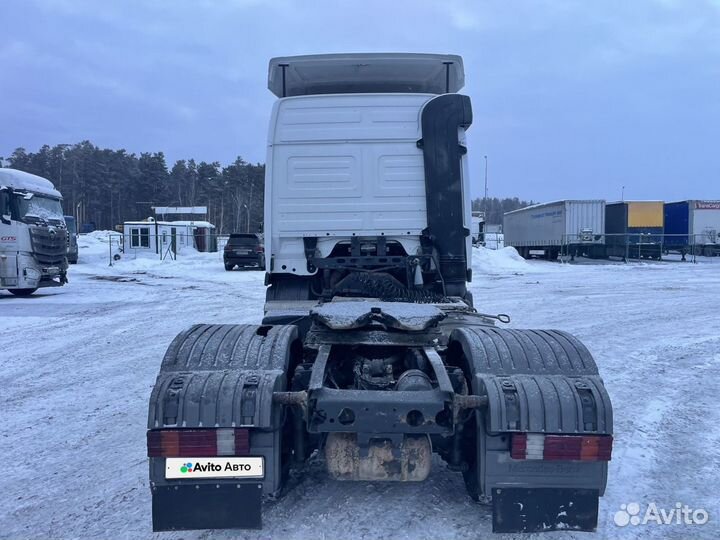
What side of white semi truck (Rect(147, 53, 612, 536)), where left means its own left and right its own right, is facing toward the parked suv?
front

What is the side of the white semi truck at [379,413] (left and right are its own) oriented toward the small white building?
front

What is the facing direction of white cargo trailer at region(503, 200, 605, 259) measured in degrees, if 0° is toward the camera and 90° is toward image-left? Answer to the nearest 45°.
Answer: approximately 315°

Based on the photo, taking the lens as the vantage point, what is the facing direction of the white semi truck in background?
facing the viewer and to the right of the viewer

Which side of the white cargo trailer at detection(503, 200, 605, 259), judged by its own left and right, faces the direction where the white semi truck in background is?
right

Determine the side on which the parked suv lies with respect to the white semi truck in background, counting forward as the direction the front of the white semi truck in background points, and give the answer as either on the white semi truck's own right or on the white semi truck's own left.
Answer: on the white semi truck's own left

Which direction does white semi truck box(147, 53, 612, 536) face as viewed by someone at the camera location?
facing away from the viewer

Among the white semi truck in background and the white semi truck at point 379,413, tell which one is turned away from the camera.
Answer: the white semi truck

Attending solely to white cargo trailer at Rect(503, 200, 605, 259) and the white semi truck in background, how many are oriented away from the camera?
0
